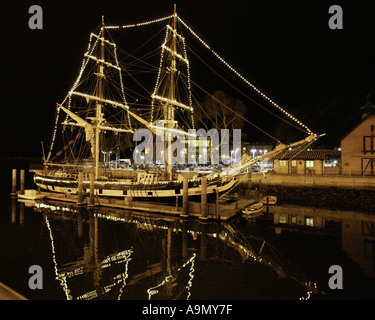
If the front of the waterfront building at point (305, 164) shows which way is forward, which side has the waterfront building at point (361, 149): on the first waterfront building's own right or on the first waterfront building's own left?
on the first waterfront building's own left

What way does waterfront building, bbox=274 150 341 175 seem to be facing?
toward the camera

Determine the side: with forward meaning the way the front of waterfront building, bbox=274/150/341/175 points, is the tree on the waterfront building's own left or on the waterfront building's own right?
on the waterfront building's own right

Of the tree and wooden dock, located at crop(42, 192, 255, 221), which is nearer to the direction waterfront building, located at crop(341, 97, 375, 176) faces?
the wooden dock

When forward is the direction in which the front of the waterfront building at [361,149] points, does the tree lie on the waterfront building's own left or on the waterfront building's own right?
on the waterfront building's own right

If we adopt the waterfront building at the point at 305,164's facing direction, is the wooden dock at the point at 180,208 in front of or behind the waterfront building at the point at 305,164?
in front

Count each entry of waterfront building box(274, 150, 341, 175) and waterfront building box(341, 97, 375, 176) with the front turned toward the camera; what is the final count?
2

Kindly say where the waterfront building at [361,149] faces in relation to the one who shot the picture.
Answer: facing the viewer

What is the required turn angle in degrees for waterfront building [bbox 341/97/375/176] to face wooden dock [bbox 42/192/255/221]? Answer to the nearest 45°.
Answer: approximately 45° to its right
